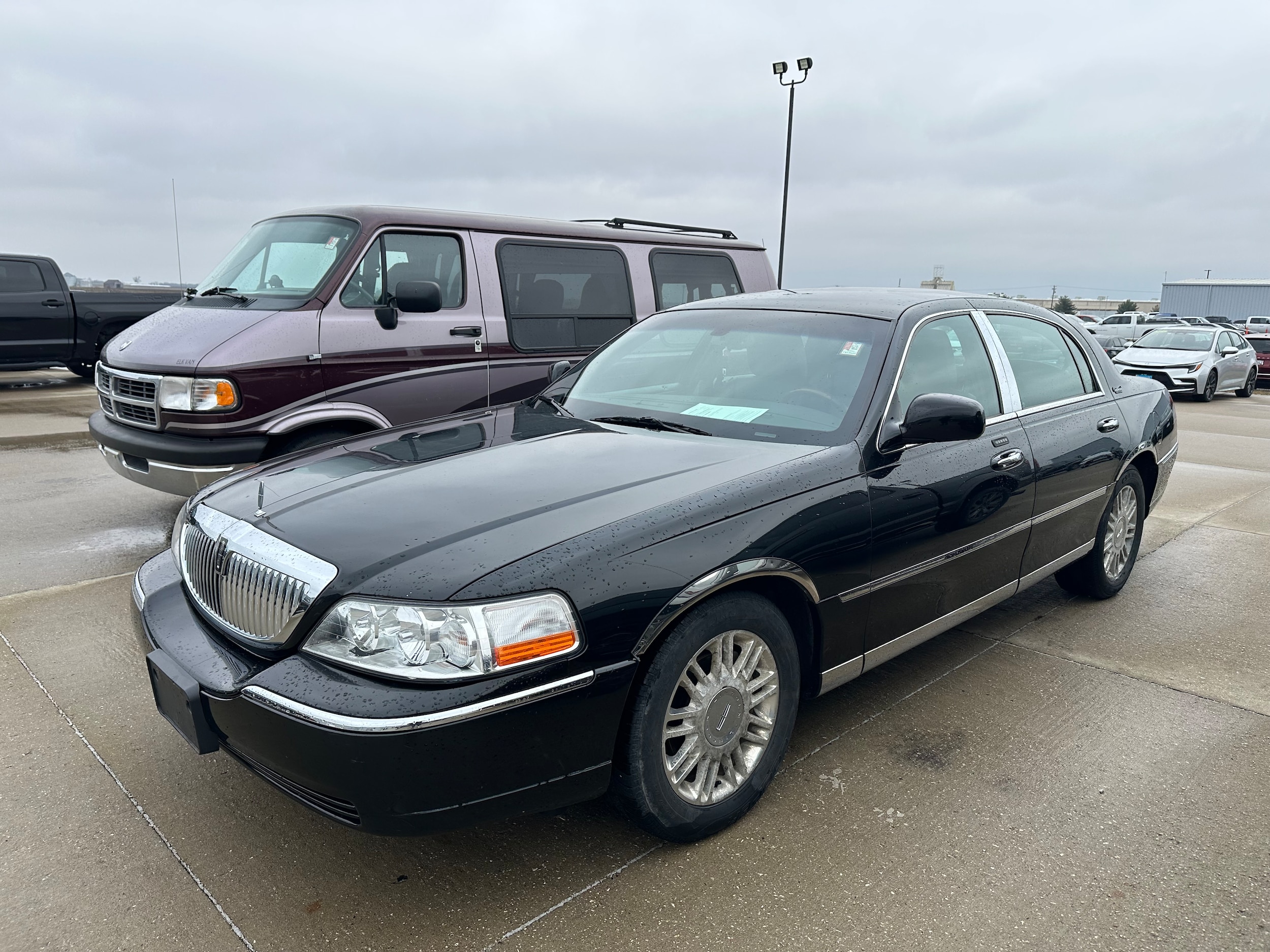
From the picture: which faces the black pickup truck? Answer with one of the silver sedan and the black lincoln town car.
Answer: the silver sedan

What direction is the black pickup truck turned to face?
to the viewer's left

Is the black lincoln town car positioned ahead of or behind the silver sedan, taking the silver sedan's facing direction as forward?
ahead

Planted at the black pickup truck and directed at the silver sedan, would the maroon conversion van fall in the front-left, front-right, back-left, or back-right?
front-right

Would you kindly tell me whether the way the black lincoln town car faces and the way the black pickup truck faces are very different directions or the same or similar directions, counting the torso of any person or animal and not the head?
same or similar directions

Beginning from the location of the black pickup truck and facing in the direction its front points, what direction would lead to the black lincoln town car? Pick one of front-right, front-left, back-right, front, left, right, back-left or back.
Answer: left

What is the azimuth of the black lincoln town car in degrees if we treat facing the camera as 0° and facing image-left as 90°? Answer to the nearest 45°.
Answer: approximately 45°

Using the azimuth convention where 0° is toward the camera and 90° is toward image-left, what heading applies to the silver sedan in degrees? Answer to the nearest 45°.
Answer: approximately 45°

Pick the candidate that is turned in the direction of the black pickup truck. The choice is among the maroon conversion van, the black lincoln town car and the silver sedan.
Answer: the silver sedan

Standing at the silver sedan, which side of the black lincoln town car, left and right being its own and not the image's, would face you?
back

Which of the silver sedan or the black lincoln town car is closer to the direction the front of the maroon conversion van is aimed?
the black lincoln town car

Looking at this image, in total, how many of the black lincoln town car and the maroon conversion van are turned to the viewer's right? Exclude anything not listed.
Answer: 0

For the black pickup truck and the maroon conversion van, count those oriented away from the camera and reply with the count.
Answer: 0

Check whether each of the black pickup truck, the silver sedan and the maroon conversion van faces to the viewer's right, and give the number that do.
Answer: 0

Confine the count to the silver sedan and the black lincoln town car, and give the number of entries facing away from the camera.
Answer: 0

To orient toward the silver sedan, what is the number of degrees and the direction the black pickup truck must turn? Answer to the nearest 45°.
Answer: approximately 180°
